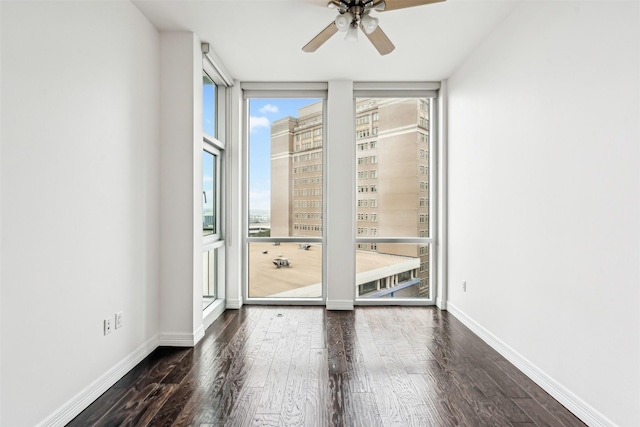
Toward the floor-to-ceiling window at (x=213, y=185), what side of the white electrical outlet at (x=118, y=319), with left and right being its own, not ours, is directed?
left

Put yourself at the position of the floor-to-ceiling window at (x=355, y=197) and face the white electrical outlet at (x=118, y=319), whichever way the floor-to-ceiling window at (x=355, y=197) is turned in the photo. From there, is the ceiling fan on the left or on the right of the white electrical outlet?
left

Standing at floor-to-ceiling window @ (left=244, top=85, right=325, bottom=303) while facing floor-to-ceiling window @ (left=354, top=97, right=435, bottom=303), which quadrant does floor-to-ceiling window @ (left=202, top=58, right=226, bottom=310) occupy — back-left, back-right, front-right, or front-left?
back-right

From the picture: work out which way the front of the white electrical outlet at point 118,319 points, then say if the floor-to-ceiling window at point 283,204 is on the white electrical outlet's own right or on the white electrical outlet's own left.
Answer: on the white electrical outlet's own left

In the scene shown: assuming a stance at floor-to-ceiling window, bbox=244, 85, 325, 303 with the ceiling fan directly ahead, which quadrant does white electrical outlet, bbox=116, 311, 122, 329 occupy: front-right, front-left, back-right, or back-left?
front-right

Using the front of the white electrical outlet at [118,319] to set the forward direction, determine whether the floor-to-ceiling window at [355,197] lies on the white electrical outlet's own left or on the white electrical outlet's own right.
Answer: on the white electrical outlet's own left

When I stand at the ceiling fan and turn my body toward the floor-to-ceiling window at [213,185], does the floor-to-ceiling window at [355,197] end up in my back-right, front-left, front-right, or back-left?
front-right

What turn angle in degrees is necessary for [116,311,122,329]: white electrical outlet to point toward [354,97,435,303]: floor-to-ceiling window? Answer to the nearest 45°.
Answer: approximately 45° to its left

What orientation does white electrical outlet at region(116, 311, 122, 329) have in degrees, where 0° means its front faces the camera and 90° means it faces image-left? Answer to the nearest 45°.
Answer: approximately 315°
